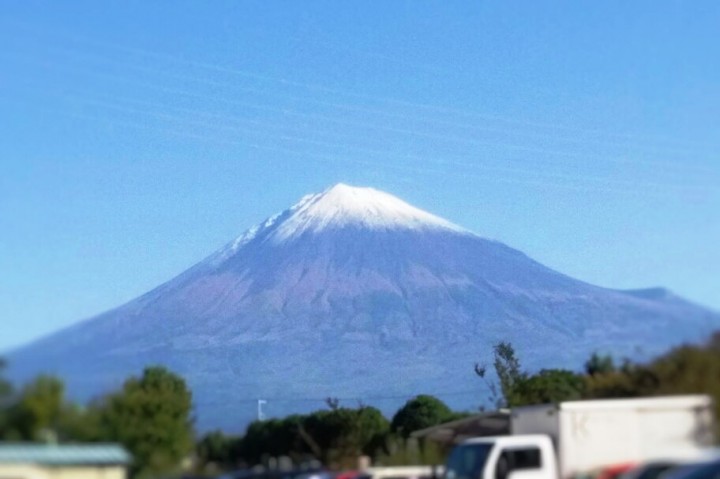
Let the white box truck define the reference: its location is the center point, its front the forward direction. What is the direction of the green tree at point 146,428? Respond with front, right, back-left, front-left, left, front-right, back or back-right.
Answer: front-right

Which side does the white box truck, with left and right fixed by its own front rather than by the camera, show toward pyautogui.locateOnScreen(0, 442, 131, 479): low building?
front

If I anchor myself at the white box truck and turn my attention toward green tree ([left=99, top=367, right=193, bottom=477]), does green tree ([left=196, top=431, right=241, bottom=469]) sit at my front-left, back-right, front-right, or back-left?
front-right

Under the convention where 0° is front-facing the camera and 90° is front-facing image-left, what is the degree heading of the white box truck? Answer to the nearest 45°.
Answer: approximately 45°

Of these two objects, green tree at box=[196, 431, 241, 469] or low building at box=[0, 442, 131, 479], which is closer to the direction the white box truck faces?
the low building

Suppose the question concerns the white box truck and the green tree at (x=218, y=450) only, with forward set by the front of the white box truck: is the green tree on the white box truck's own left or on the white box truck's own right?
on the white box truck's own right
